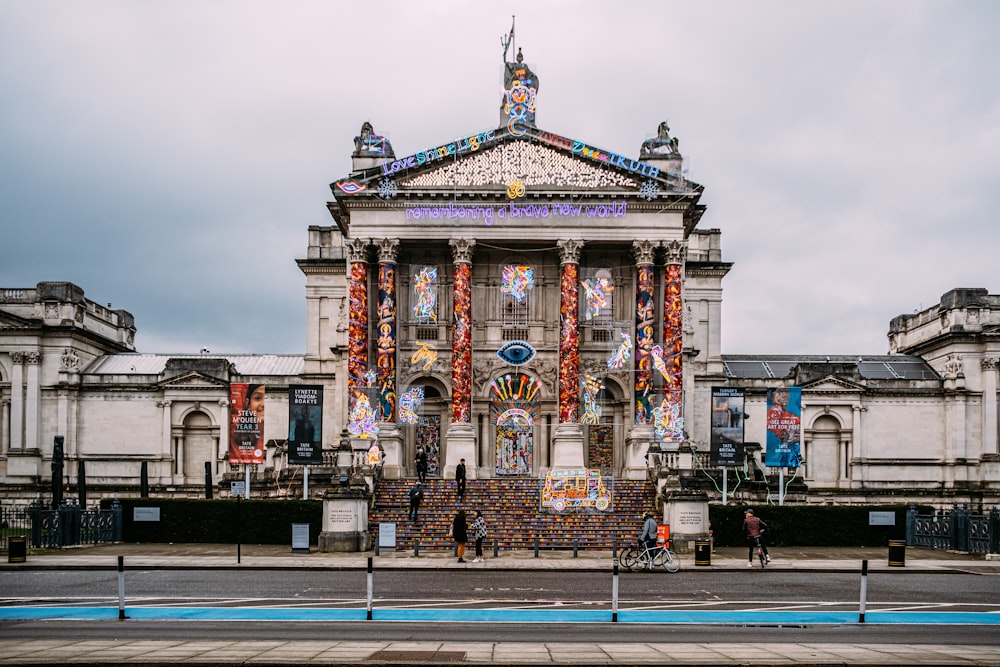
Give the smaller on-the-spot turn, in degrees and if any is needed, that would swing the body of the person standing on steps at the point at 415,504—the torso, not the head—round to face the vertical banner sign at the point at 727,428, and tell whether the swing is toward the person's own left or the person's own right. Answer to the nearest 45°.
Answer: approximately 90° to the person's own right

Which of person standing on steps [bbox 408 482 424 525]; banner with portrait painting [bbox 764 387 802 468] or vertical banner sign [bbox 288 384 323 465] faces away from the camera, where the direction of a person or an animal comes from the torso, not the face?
the person standing on steps

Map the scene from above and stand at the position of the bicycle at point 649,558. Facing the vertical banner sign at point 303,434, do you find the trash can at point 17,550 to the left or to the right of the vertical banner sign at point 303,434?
left

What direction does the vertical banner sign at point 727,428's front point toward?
toward the camera

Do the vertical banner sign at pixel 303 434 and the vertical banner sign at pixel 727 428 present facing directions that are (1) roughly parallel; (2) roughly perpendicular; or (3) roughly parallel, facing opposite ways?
roughly parallel

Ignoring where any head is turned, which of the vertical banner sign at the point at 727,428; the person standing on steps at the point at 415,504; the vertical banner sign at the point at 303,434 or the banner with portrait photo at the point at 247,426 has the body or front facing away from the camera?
the person standing on steps

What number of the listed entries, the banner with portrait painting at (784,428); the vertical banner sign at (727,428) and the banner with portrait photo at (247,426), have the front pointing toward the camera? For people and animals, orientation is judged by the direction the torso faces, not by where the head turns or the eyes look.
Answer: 3

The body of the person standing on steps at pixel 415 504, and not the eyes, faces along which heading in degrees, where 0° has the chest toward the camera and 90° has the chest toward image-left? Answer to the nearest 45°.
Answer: approximately 180°

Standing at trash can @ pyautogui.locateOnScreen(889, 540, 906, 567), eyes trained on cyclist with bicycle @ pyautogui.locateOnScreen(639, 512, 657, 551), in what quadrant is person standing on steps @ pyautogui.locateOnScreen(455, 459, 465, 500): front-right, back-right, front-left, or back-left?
front-right

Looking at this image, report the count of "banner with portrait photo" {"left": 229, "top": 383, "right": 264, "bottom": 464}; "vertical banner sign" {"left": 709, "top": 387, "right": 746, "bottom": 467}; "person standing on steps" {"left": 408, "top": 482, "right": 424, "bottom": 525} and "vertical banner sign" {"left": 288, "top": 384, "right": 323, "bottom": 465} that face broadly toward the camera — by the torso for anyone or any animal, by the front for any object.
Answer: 3

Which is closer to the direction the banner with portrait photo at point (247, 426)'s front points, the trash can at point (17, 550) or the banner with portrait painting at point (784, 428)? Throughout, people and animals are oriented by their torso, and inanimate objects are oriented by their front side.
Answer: the trash can

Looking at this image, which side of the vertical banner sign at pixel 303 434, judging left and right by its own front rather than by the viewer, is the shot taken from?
front

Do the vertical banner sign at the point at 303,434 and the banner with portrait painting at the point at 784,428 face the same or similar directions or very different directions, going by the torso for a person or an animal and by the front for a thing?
same or similar directions

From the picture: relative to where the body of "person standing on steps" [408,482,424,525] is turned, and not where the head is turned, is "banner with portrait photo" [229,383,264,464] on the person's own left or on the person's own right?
on the person's own left

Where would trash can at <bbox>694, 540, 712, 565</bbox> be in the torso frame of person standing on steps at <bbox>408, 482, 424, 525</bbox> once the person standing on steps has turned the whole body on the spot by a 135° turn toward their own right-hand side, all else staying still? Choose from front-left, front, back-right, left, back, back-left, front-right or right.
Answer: front
